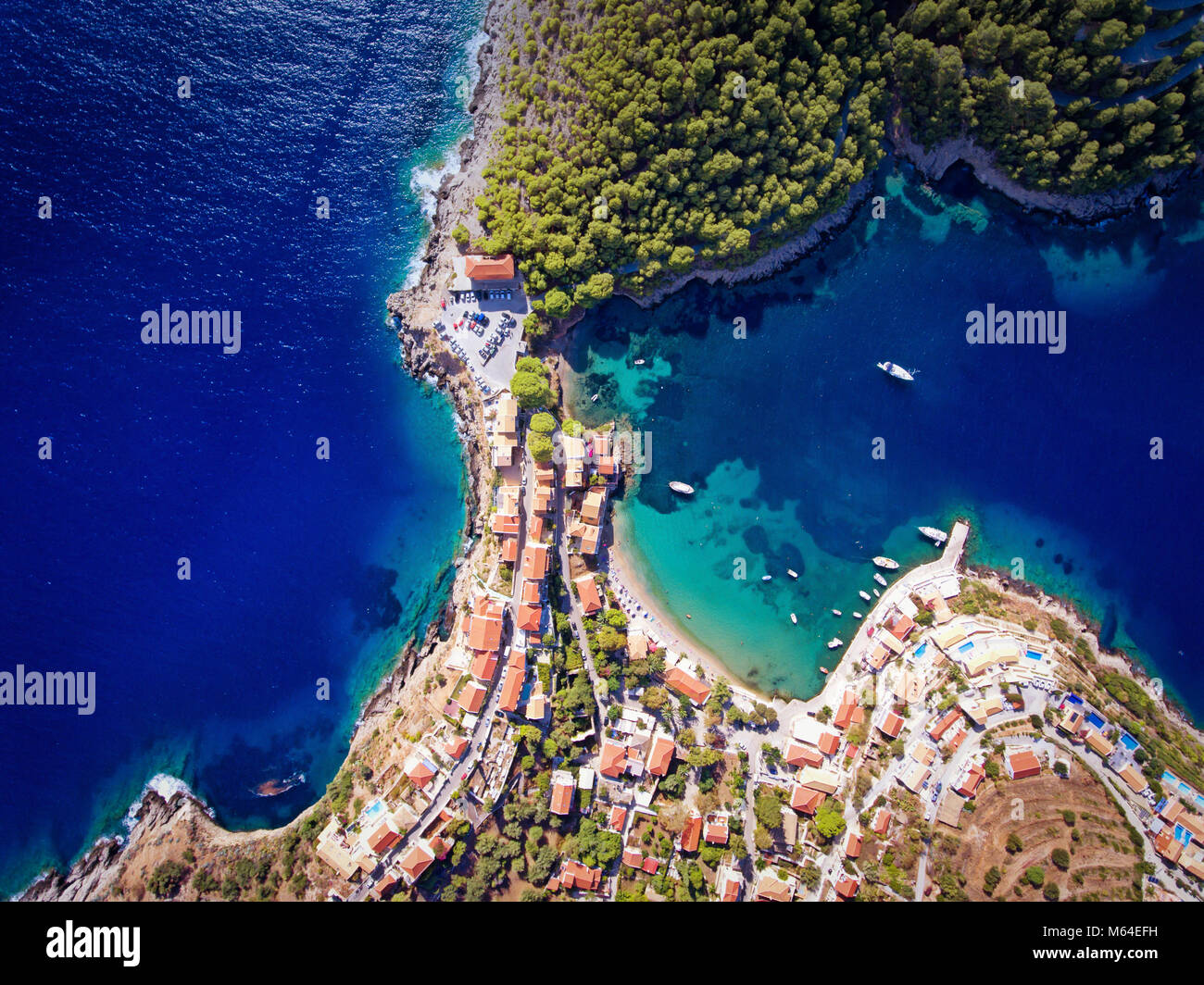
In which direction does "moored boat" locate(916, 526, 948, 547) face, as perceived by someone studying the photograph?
facing away from the viewer and to the left of the viewer
